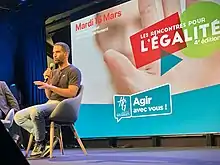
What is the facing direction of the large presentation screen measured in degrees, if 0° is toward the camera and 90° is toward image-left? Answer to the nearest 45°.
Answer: approximately 45°

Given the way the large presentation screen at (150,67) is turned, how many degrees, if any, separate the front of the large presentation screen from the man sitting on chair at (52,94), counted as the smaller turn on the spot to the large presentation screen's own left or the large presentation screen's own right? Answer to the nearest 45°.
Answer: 0° — it already faces them
